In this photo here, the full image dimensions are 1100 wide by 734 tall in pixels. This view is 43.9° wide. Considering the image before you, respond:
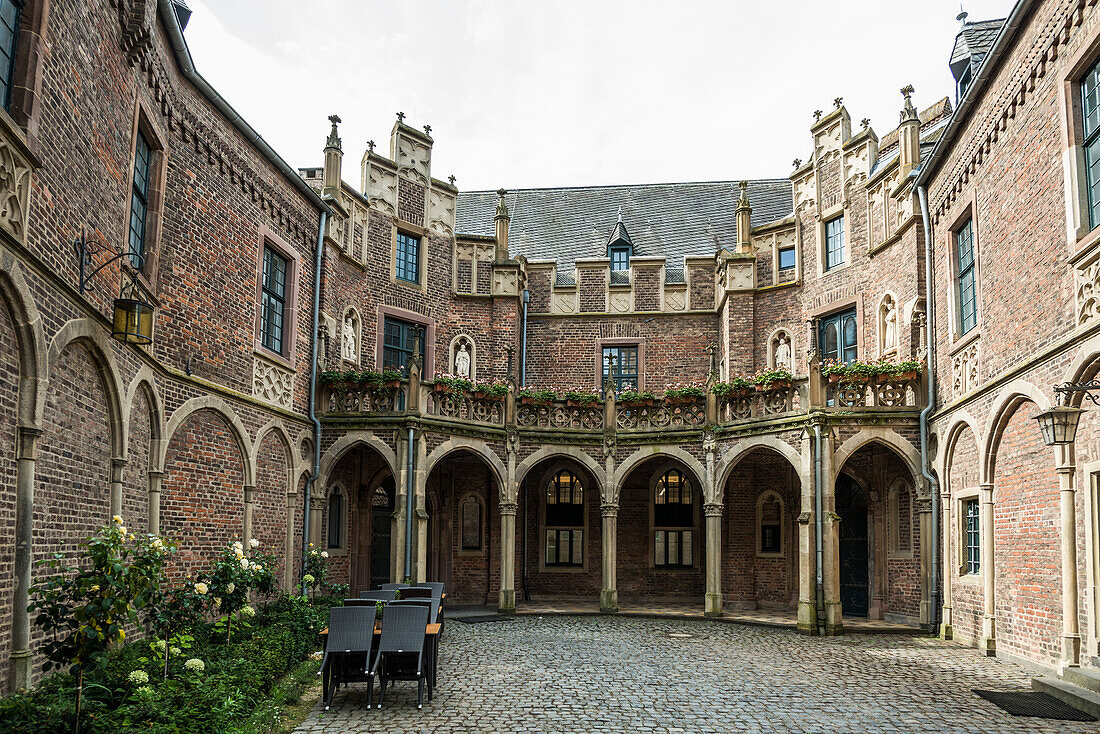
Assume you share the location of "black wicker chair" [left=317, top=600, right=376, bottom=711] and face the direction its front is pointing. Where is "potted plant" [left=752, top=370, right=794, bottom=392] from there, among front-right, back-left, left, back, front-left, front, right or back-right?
front-right

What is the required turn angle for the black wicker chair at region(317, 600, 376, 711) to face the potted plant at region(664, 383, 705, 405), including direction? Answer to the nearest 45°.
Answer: approximately 45° to its right

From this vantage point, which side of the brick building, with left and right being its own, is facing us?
front

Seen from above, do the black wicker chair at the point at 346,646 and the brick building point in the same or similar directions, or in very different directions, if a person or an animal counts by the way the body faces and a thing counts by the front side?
very different directions

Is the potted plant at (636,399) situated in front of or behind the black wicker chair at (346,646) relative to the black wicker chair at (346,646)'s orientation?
in front

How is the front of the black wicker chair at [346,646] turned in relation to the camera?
facing away from the viewer
